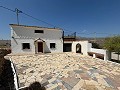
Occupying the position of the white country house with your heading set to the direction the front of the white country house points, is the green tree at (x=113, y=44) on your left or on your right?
on your left

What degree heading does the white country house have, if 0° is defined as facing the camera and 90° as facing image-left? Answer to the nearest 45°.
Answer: approximately 0°
